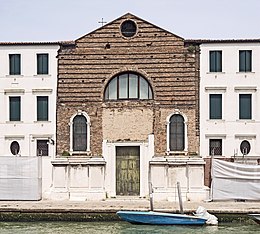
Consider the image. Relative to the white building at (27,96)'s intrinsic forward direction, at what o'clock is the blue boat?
The blue boat is roughly at 11 o'clock from the white building.

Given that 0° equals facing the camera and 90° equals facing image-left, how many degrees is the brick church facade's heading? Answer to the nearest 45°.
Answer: approximately 0°

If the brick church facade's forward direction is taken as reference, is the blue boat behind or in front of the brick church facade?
in front

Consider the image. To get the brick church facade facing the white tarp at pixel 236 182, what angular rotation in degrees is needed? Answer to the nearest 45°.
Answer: approximately 45° to its left

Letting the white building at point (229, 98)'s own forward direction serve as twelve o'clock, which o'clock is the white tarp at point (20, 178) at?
The white tarp is roughly at 2 o'clock from the white building.

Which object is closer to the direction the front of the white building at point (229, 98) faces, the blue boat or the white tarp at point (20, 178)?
the blue boat

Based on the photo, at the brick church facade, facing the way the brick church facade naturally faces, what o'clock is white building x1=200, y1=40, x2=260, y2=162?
The white building is roughly at 9 o'clock from the brick church facade.

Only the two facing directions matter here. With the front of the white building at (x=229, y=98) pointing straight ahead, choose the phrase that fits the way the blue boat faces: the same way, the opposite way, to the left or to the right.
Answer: to the right

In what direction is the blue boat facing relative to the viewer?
to the viewer's left

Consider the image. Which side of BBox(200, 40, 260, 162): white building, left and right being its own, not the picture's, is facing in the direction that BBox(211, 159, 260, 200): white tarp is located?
front
